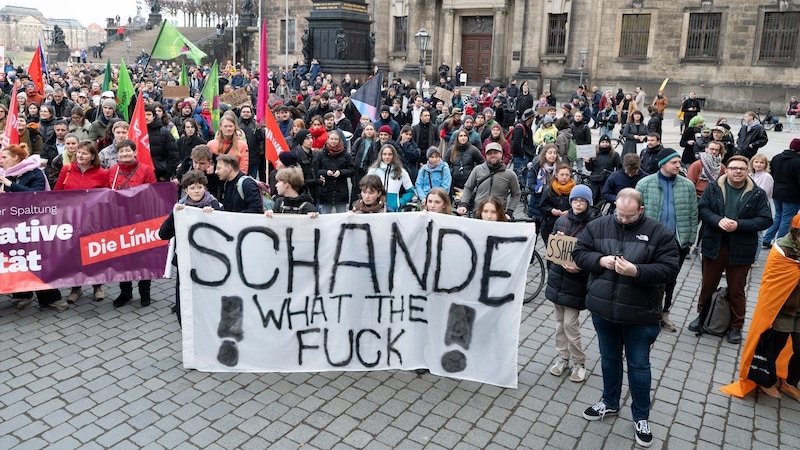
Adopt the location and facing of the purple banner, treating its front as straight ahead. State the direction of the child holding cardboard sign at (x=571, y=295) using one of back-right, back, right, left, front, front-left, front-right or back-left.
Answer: front-left

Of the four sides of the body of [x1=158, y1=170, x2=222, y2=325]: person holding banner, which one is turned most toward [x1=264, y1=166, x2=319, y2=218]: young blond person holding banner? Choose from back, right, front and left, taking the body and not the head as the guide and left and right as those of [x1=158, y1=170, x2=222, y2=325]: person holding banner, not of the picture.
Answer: left

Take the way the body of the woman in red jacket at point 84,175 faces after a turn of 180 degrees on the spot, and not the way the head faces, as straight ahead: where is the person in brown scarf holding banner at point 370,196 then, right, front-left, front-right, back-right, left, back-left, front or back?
back-right

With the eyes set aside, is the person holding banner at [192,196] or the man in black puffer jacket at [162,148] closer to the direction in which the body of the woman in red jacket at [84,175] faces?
the person holding banner

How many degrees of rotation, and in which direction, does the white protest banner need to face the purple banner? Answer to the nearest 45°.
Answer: approximately 135° to its right

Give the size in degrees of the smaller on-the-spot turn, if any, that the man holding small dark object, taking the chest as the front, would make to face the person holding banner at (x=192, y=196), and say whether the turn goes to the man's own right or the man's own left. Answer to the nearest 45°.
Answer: approximately 90° to the man's own right

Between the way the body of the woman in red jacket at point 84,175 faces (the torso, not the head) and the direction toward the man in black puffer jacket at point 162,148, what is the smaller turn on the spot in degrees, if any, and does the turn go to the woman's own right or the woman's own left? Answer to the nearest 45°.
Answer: approximately 135° to the woman's own left

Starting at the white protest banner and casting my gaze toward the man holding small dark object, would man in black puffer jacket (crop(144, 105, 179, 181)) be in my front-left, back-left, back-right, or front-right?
back-left

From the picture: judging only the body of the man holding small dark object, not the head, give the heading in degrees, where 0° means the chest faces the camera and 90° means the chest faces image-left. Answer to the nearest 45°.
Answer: approximately 0°

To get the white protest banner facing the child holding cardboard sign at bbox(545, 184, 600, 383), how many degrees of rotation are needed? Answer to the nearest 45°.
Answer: approximately 90° to its left

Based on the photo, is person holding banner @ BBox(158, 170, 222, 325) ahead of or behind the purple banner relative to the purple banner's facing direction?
ahead
